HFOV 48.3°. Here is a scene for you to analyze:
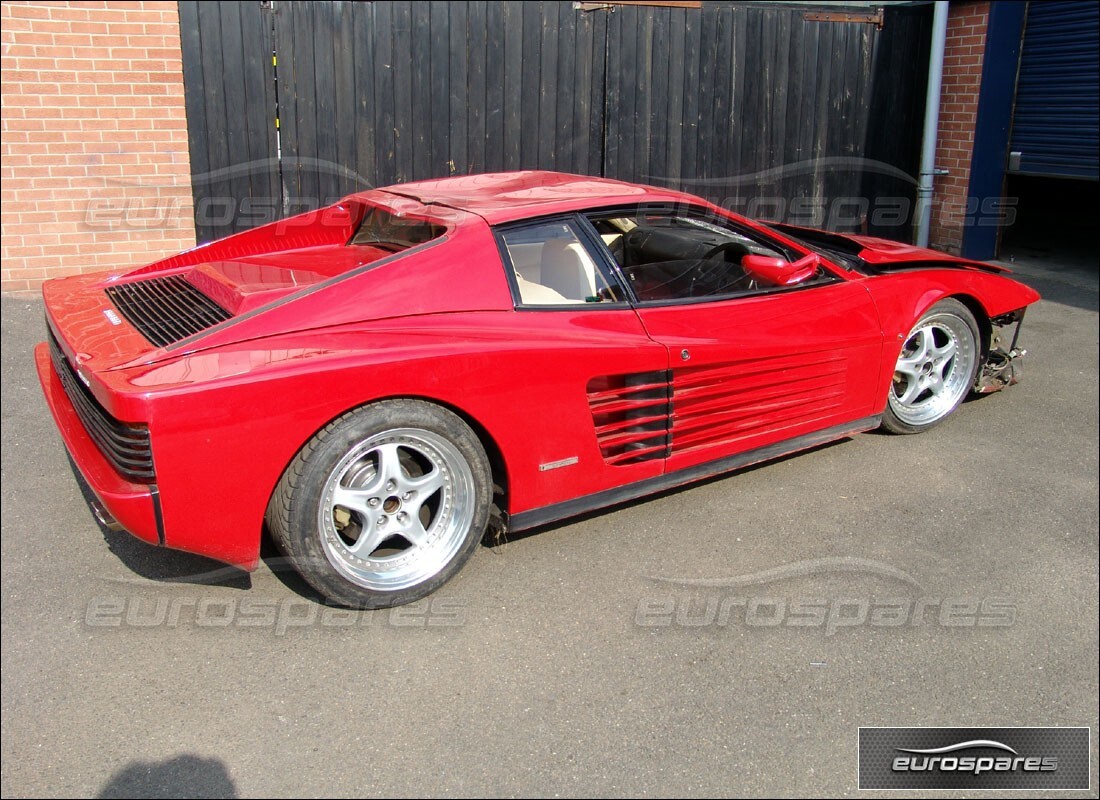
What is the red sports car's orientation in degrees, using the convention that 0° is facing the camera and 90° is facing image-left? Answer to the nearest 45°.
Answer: approximately 225°
